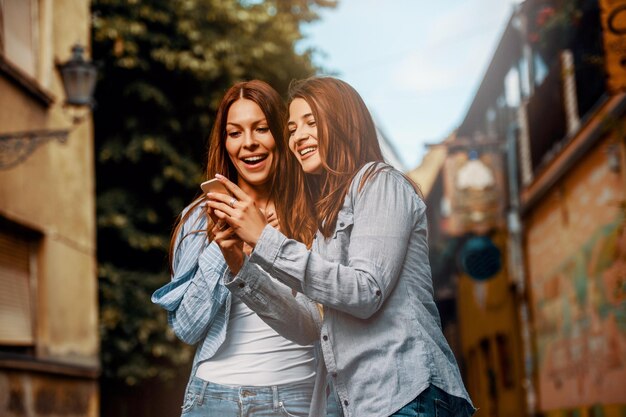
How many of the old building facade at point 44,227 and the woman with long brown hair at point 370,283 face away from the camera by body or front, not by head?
0

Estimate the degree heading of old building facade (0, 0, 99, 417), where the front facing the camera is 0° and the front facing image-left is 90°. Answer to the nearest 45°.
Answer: approximately 315°

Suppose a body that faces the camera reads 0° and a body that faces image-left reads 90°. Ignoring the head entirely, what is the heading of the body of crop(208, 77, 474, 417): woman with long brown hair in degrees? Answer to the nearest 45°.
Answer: approximately 45°

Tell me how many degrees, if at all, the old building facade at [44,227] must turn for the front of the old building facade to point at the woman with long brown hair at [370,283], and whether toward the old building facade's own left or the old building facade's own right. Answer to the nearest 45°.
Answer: approximately 45° to the old building facade's own right

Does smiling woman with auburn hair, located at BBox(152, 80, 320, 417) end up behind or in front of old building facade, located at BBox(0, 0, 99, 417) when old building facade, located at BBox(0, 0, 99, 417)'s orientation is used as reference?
in front
